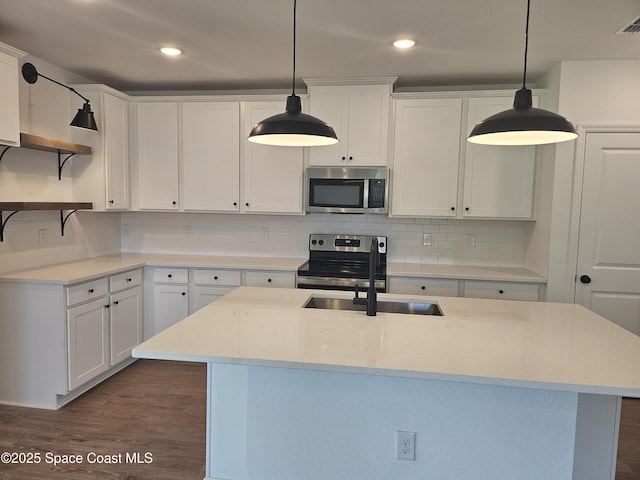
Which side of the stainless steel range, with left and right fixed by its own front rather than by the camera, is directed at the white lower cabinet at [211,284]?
right

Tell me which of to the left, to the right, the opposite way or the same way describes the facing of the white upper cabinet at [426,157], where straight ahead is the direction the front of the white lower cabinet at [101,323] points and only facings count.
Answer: to the right

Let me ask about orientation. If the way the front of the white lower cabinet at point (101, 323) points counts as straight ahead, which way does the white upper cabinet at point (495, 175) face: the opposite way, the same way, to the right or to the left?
to the right

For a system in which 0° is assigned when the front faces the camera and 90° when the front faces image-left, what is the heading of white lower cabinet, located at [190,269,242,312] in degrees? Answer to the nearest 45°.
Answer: approximately 0°

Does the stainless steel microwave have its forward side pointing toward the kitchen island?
yes
